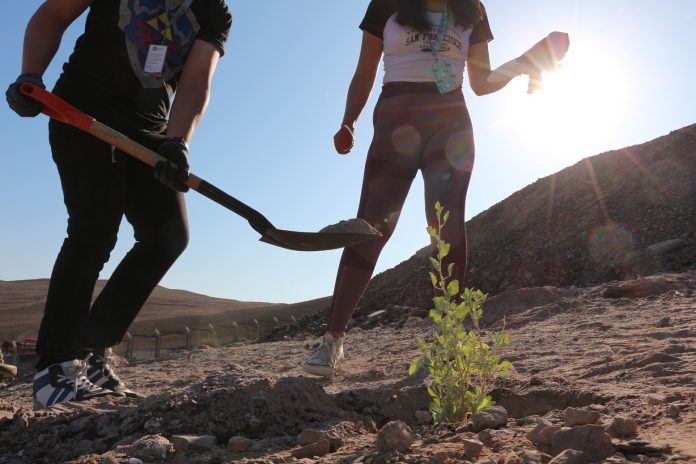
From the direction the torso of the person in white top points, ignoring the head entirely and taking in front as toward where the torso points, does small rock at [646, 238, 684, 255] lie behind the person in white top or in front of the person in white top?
behind

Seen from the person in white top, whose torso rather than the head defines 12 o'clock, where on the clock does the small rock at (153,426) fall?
The small rock is roughly at 1 o'clock from the person in white top.

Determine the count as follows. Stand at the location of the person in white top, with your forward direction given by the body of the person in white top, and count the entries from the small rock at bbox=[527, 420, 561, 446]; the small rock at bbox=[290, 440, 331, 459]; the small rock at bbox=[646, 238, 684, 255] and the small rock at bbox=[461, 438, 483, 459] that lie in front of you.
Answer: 3

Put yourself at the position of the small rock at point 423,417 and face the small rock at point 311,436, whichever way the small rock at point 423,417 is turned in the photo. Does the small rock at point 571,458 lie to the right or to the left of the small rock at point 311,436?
left

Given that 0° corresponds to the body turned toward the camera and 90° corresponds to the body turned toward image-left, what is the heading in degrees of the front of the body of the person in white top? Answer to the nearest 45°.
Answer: approximately 0°

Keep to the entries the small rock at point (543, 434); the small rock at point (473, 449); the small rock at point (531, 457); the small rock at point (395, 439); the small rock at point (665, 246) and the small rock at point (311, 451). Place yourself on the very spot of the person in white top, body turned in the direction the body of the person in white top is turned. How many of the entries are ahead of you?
5

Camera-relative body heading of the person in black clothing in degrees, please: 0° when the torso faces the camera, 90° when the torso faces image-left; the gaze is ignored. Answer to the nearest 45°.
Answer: approximately 315°
